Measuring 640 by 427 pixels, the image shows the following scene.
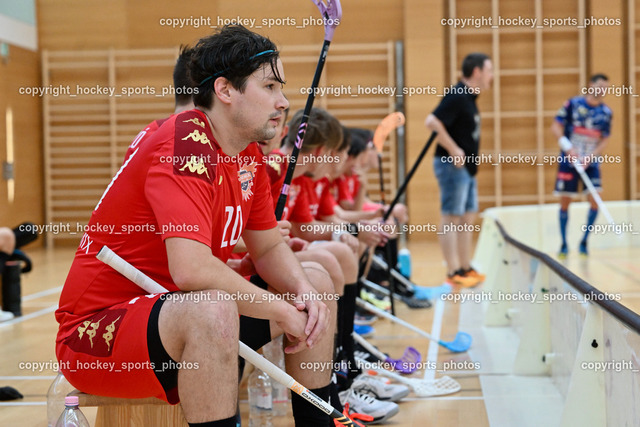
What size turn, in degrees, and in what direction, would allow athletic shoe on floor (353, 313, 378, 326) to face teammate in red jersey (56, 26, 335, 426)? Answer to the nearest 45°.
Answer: approximately 90° to its right

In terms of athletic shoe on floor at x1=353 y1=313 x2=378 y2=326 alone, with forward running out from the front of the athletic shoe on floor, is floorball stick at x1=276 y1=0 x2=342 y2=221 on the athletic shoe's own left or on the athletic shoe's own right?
on the athletic shoe's own right

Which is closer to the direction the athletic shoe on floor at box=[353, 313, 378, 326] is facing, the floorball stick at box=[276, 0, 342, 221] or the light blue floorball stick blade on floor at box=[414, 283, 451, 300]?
the light blue floorball stick blade on floor

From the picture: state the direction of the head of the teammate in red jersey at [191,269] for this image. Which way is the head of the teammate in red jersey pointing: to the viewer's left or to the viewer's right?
to the viewer's right

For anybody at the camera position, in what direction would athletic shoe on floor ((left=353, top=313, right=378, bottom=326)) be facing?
facing to the right of the viewer
